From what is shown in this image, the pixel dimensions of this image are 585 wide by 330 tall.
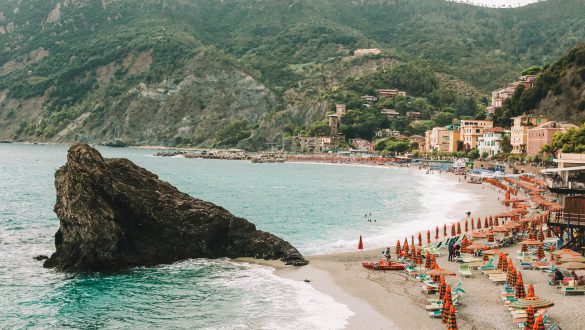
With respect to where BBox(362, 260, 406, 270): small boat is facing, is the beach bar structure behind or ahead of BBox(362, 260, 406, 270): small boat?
behind

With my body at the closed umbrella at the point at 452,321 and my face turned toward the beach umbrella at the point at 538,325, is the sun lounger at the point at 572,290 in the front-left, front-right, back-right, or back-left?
front-left

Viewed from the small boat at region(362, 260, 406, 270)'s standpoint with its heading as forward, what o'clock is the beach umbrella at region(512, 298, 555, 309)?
The beach umbrella is roughly at 8 o'clock from the small boat.

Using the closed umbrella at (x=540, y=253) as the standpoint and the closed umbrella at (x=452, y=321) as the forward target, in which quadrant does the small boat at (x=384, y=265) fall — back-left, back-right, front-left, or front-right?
front-right

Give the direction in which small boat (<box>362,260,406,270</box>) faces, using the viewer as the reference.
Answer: facing to the left of the viewer

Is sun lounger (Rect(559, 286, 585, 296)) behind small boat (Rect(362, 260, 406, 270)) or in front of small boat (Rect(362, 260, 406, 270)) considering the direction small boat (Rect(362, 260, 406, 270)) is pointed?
behind

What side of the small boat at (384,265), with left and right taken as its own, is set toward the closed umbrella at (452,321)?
left

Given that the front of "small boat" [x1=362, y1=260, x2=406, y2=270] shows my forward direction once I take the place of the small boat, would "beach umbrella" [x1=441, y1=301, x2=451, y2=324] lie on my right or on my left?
on my left

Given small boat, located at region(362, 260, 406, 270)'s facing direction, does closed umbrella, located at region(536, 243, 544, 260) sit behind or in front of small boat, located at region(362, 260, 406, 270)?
behind

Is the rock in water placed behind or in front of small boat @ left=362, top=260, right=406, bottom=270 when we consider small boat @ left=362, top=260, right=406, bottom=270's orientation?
in front
